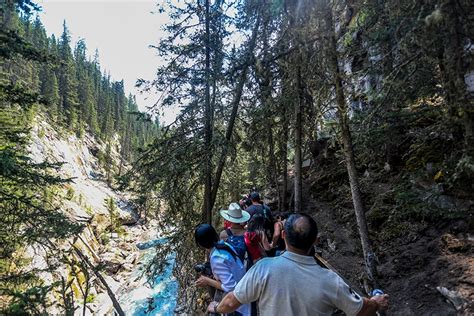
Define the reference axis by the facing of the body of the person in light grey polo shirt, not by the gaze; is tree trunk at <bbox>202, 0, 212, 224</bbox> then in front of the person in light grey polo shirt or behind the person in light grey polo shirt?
in front

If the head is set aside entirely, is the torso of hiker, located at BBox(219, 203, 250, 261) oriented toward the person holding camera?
no

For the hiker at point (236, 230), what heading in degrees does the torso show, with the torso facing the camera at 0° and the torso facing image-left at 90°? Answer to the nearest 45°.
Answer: approximately 180°

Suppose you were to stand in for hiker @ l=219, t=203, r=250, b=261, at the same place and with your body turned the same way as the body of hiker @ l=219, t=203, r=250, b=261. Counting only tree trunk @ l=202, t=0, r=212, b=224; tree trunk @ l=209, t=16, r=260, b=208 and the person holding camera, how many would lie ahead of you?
2

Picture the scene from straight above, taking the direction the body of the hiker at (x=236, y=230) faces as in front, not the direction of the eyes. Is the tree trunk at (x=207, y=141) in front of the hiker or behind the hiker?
in front

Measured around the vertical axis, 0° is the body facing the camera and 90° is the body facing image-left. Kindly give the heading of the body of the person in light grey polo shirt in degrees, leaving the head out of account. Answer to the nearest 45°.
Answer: approximately 180°

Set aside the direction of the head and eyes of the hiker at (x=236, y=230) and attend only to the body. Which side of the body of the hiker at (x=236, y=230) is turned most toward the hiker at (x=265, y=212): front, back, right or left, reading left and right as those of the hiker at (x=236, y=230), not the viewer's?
front

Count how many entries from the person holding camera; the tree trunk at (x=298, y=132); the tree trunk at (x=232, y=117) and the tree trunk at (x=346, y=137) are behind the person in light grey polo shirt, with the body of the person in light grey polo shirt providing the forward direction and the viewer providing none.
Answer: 0

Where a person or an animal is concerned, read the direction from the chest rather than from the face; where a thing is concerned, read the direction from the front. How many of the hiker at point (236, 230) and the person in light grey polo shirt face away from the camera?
2

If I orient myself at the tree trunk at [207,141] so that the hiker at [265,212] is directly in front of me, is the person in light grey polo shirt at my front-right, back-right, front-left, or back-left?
front-right

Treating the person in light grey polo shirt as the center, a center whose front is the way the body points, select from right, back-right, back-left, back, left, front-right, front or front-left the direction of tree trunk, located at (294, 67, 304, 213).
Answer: front

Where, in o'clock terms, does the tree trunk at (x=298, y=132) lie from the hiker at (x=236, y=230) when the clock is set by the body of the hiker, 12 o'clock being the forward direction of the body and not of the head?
The tree trunk is roughly at 1 o'clock from the hiker.

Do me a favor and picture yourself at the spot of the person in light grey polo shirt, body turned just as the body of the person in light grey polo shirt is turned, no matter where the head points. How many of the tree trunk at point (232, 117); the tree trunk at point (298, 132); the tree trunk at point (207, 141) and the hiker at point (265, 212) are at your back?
0

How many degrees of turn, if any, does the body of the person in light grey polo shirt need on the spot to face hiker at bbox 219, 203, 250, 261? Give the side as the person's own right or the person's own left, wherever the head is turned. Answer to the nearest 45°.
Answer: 0° — they already face them

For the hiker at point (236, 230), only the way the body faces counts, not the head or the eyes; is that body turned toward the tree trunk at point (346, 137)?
no

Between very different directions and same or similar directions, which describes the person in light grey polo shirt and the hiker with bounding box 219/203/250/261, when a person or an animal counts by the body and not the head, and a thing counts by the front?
same or similar directions
